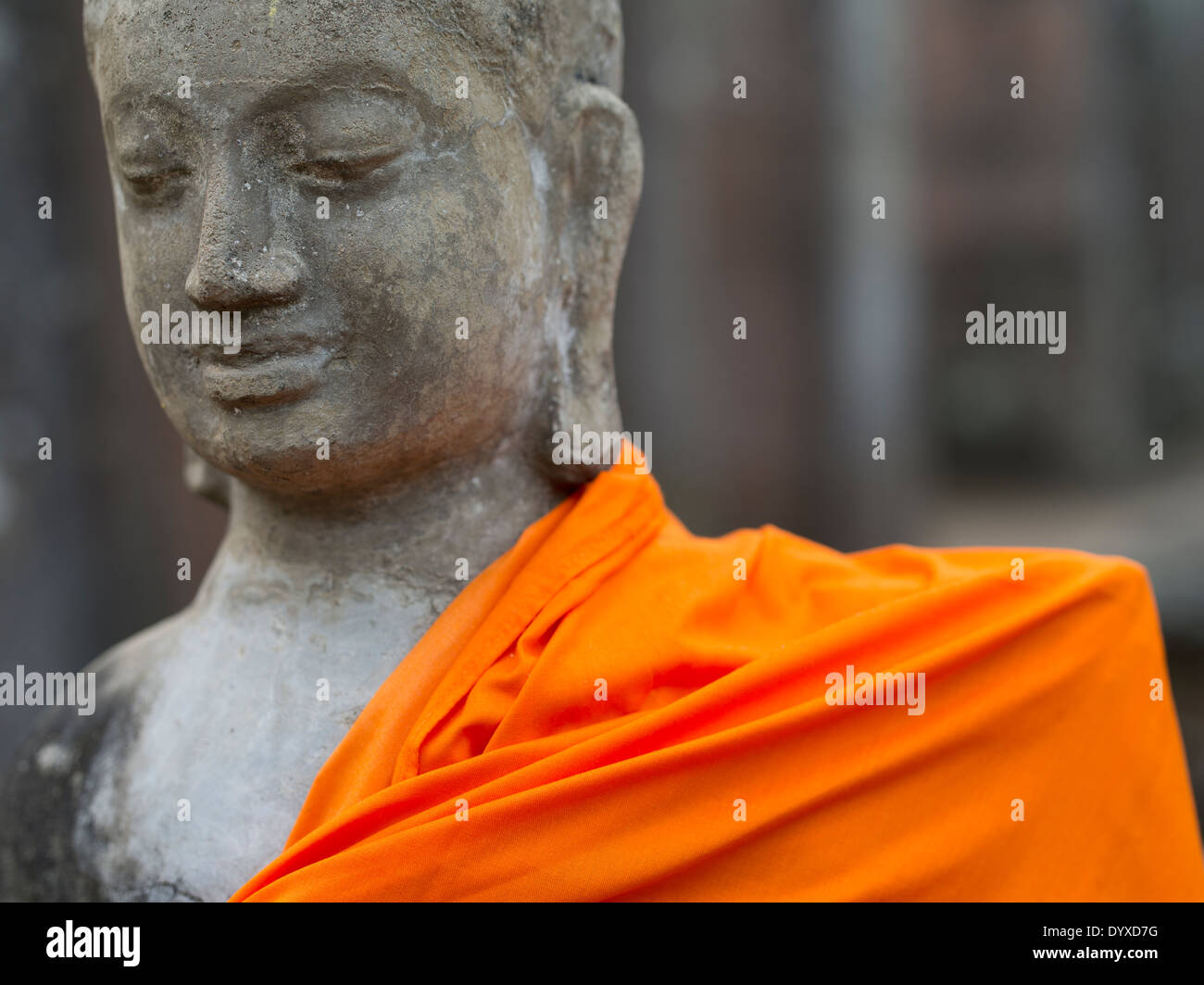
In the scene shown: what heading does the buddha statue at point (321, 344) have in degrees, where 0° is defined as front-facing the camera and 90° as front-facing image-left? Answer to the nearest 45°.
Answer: approximately 45°
